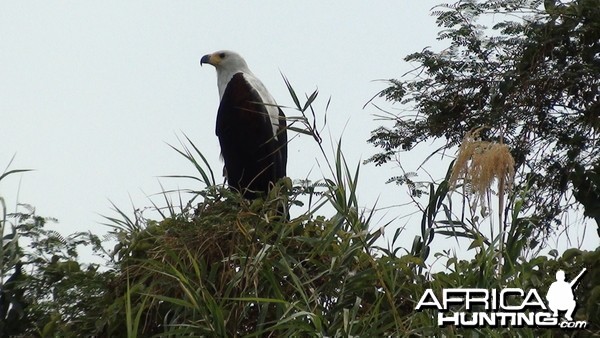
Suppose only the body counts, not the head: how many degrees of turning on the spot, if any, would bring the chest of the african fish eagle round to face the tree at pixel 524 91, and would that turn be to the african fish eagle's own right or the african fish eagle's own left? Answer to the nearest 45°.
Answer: approximately 135° to the african fish eagle's own right

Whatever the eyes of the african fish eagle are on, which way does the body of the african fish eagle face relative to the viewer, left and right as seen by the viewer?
facing away from the viewer and to the left of the viewer
